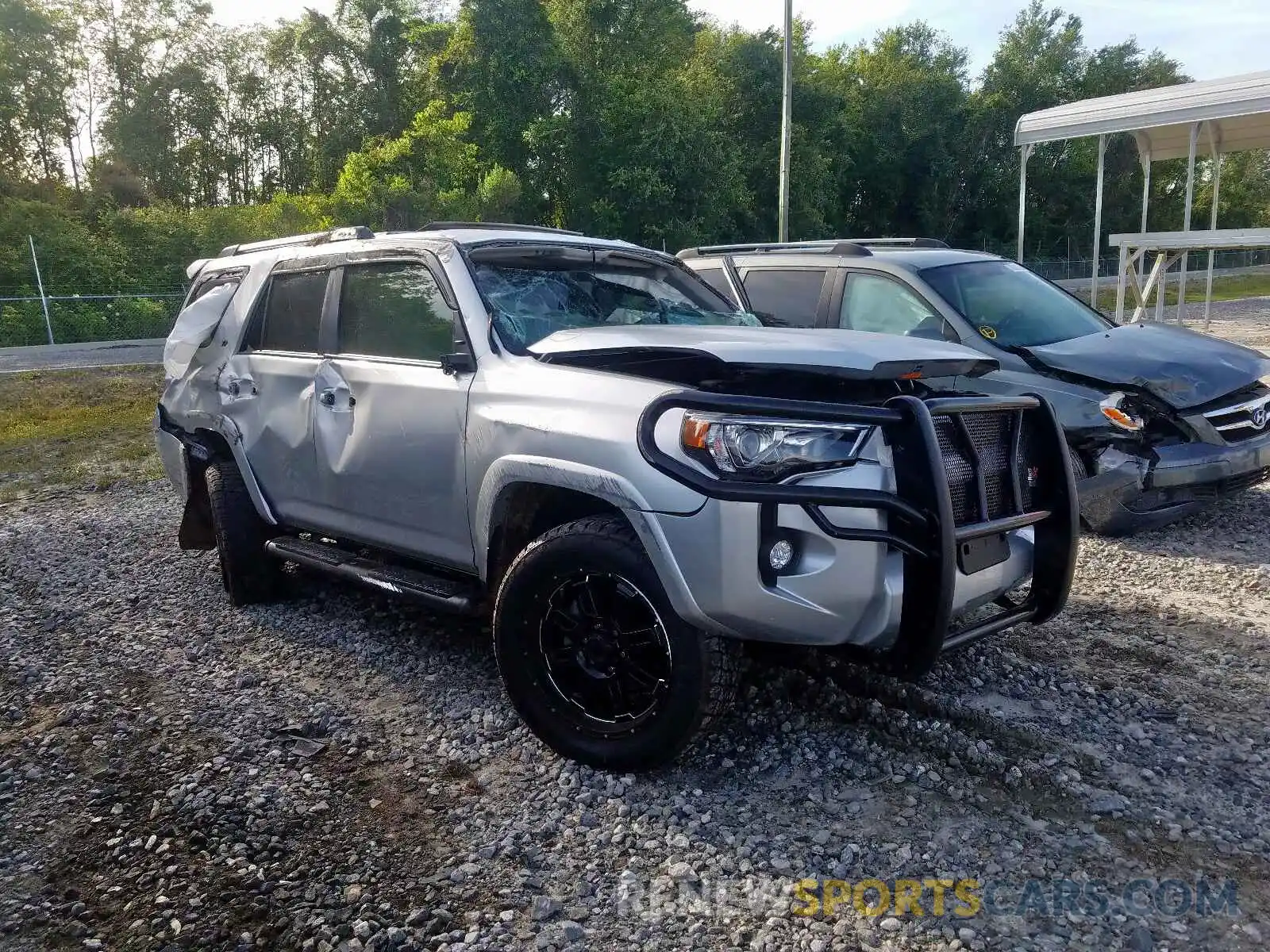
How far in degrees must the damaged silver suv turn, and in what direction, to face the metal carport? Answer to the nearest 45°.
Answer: approximately 90° to its left

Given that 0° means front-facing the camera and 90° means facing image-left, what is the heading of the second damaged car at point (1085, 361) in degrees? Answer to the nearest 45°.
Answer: approximately 315°

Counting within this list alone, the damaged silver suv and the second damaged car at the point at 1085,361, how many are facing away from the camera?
0

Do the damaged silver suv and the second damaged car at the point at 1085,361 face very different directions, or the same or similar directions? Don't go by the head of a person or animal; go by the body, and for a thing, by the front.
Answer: same or similar directions

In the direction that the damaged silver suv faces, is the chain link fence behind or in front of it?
behind

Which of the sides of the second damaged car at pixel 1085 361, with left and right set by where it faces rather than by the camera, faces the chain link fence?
back

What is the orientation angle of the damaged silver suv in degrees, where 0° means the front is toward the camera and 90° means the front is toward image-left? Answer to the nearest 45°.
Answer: approximately 315°

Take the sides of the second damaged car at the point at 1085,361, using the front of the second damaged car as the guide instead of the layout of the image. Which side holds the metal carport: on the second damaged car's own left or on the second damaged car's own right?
on the second damaged car's own left

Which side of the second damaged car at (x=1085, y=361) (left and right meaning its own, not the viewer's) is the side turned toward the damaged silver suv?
right

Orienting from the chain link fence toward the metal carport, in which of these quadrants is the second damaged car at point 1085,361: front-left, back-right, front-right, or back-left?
front-right

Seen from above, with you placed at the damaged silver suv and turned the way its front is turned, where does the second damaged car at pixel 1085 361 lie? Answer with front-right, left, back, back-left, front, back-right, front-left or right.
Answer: left
